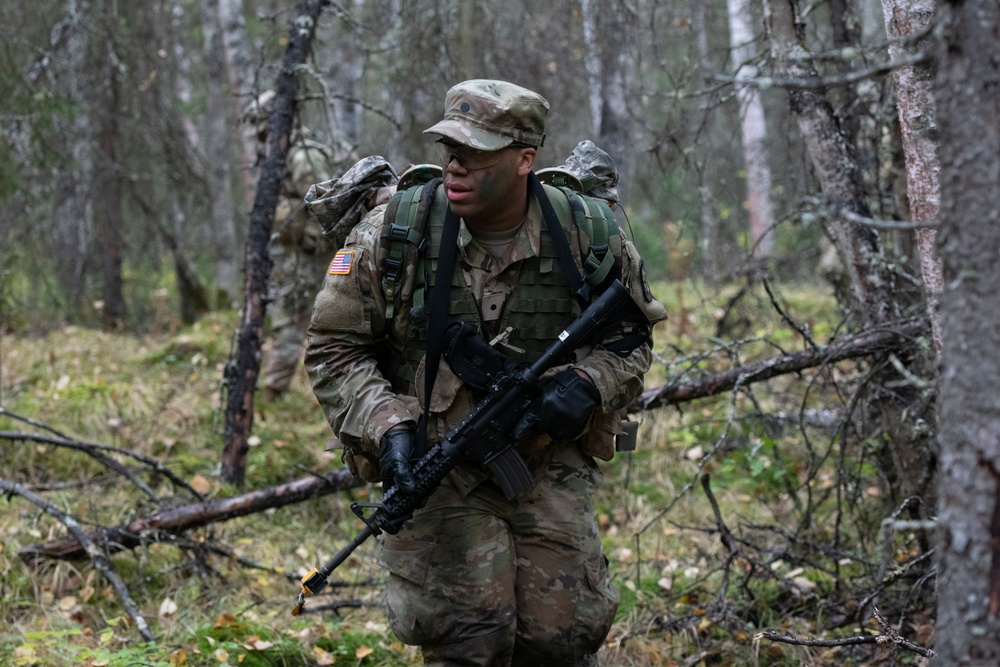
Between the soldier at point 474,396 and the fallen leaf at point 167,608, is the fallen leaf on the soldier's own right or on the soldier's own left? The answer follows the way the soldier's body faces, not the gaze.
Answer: on the soldier's own right

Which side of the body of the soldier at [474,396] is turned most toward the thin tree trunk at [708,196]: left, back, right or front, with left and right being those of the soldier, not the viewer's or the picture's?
back

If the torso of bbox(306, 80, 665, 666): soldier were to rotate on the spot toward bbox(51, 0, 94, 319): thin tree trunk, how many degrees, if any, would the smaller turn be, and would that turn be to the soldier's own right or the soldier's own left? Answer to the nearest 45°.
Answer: approximately 135° to the soldier's own right

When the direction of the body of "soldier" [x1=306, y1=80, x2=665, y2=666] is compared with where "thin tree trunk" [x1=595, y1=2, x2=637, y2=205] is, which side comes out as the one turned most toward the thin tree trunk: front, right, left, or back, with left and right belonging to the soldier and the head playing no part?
back

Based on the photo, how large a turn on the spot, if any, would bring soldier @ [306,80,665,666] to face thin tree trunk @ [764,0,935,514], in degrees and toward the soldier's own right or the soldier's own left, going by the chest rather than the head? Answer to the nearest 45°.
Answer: approximately 135° to the soldier's own left

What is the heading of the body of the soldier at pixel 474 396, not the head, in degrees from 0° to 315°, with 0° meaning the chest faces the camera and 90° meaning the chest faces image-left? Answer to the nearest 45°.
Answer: approximately 0°
